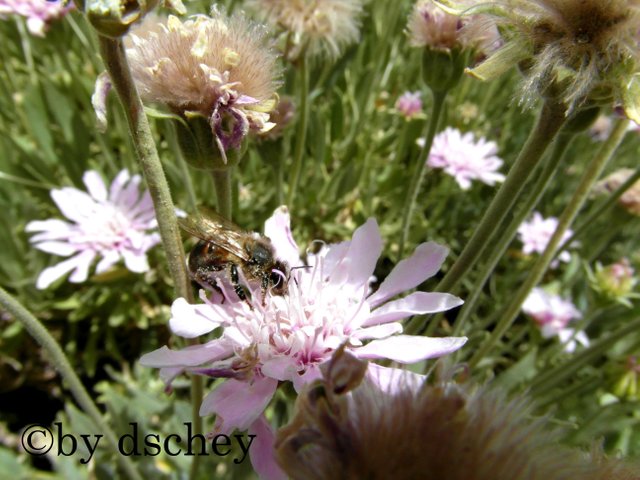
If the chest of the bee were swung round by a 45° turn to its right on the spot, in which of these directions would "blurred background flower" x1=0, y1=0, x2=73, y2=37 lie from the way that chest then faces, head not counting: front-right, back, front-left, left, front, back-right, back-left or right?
back

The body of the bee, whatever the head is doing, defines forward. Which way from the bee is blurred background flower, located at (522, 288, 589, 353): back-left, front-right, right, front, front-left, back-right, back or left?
front-left

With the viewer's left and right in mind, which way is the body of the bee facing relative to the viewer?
facing to the right of the viewer

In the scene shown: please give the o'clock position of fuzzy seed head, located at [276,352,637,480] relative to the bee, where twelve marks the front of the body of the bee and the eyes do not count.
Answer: The fuzzy seed head is roughly at 2 o'clock from the bee.
